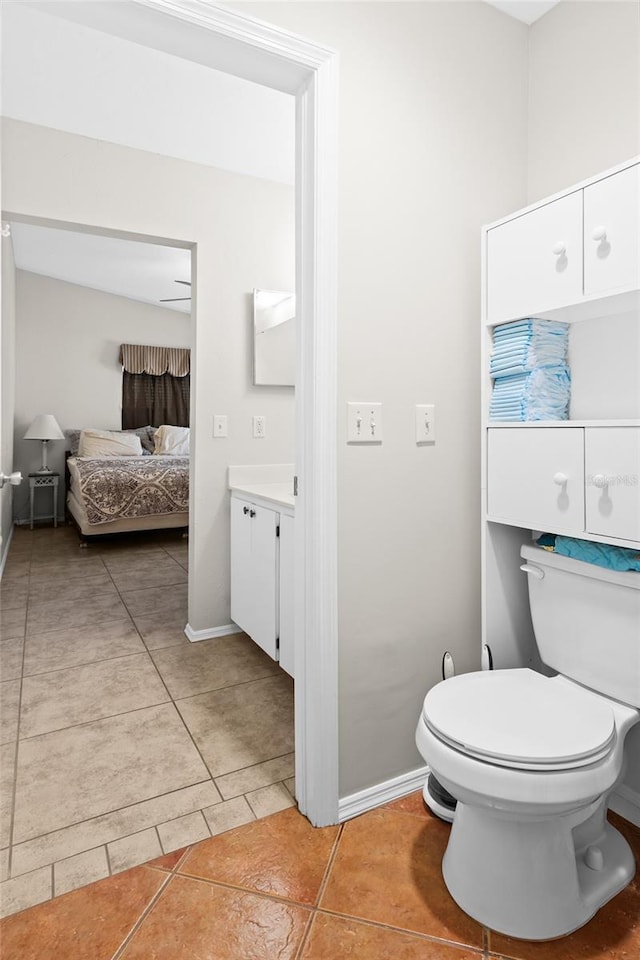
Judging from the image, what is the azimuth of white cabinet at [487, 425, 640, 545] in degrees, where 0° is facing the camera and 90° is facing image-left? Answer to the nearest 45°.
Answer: approximately 45°

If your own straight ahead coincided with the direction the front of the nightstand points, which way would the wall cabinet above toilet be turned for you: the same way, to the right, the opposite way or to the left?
to the right

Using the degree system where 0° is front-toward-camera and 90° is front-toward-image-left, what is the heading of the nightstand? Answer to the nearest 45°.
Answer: approximately 0°

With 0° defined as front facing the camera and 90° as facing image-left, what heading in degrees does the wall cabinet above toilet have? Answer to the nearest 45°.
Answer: approximately 45°
